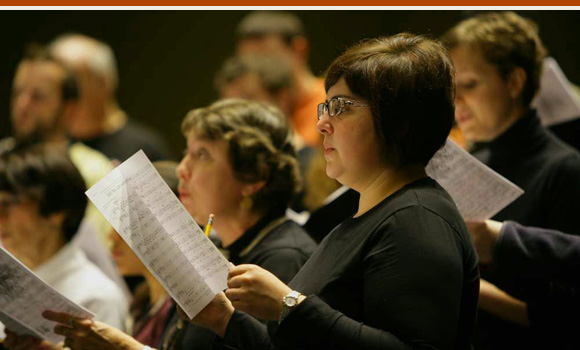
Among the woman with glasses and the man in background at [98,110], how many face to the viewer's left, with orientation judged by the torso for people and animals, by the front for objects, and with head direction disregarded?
2

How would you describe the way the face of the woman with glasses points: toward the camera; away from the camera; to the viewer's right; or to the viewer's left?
to the viewer's left

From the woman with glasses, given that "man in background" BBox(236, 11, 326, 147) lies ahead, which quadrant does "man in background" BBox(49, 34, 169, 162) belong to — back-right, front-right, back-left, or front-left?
front-left

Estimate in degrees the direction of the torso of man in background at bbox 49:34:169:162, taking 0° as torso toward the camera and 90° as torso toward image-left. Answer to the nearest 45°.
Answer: approximately 90°

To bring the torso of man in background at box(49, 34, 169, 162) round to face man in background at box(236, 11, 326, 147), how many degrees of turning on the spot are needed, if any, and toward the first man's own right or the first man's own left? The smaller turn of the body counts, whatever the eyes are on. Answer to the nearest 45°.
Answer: approximately 180°

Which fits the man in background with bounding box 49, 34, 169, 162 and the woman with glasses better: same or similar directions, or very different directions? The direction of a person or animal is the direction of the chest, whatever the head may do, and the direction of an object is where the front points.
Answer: same or similar directions

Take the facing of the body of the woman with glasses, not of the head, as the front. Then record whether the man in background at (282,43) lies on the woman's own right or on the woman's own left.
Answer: on the woman's own right

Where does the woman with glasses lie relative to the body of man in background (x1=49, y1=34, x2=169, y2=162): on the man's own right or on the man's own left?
on the man's own left

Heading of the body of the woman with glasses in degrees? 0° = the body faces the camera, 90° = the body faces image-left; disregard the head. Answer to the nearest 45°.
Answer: approximately 90°
